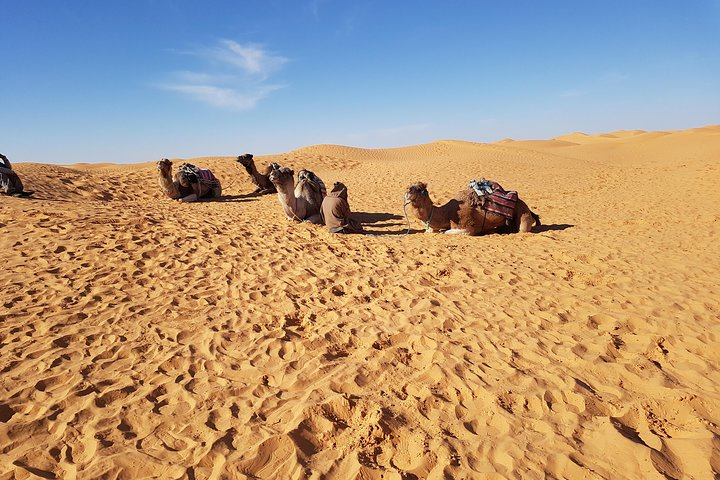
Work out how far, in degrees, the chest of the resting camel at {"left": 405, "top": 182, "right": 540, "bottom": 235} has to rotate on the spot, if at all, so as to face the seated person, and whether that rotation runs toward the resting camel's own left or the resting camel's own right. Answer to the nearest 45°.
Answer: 0° — it already faces them

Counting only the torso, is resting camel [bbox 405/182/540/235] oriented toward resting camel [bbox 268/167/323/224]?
yes

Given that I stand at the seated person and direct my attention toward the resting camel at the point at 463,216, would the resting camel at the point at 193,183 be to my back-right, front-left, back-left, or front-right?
back-left

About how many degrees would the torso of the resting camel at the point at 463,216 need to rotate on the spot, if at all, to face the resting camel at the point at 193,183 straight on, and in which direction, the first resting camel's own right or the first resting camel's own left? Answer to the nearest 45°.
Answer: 0° — it already faces it

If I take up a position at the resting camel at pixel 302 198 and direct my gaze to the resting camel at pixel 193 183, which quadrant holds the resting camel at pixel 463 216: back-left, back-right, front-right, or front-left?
back-right

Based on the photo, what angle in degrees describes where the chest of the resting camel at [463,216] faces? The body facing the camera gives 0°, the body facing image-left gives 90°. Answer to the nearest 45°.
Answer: approximately 90°
